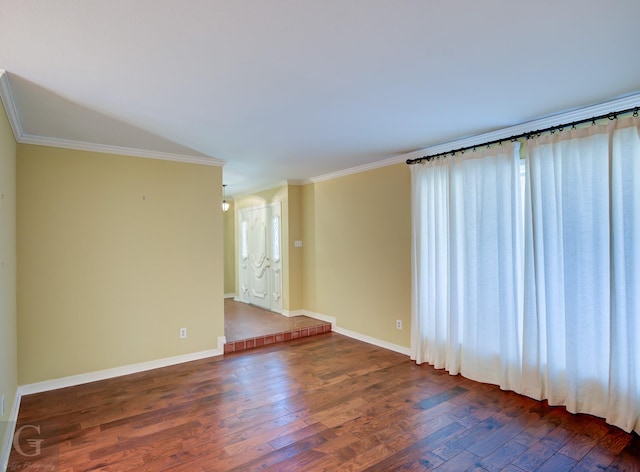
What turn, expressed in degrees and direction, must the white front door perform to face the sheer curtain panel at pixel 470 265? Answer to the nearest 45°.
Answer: approximately 90° to its left

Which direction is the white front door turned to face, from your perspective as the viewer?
facing the viewer and to the left of the viewer

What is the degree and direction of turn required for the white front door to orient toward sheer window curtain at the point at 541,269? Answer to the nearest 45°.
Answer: approximately 90° to its left

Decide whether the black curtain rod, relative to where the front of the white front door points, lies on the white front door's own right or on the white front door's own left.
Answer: on the white front door's own left
